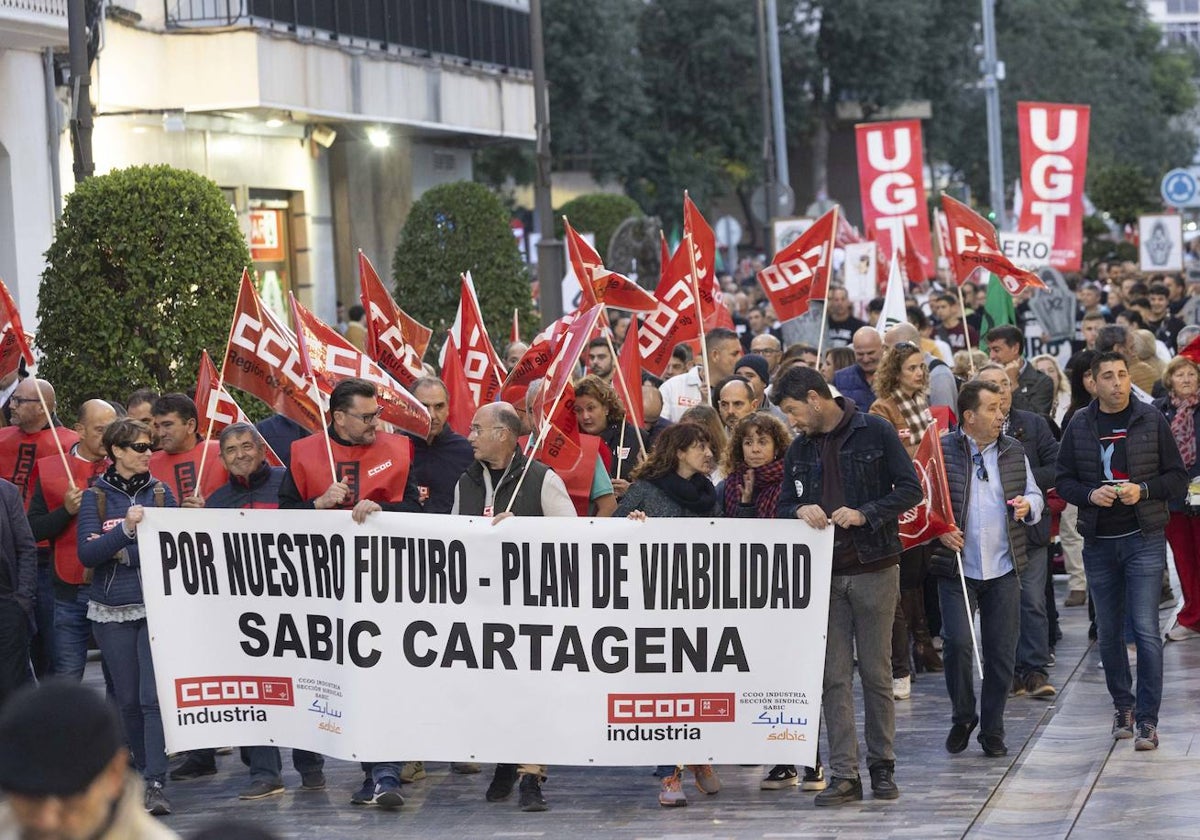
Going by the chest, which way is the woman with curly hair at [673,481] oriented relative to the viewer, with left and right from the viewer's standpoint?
facing the viewer and to the right of the viewer

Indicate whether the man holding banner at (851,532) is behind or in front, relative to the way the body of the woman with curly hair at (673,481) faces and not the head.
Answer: in front

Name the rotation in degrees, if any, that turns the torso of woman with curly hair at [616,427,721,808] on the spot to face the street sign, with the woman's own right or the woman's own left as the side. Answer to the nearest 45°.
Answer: approximately 135° to the woman's own left

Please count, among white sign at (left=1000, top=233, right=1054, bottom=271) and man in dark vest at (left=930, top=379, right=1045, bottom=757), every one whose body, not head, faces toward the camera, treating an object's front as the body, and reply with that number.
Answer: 2

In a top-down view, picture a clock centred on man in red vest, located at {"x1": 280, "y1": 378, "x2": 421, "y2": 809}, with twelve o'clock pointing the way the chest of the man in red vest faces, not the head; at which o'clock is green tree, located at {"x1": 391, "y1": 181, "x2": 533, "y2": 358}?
The green tree is roughly at 6 o'clock from the man in red vest.

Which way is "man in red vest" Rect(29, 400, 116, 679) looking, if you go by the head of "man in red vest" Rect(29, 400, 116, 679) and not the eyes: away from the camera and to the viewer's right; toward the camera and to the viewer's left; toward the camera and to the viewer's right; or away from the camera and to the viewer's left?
toward the camera and to the viewer's right

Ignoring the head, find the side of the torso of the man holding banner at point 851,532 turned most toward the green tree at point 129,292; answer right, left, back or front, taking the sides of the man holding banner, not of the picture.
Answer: right

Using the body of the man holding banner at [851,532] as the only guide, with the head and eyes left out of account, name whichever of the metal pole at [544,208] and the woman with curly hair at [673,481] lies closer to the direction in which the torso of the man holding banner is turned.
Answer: the woman with curly hair

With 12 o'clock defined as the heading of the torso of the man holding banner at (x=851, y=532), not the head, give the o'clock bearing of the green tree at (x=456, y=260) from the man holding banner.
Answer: The green tree is roughly at 4 o'clock from the man holding banner.

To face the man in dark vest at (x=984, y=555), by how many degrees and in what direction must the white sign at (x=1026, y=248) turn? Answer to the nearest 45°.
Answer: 0° — it already faces them

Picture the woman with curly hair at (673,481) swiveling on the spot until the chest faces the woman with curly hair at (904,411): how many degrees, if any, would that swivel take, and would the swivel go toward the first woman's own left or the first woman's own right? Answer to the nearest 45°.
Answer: approximately 90° to the first woman's own left
